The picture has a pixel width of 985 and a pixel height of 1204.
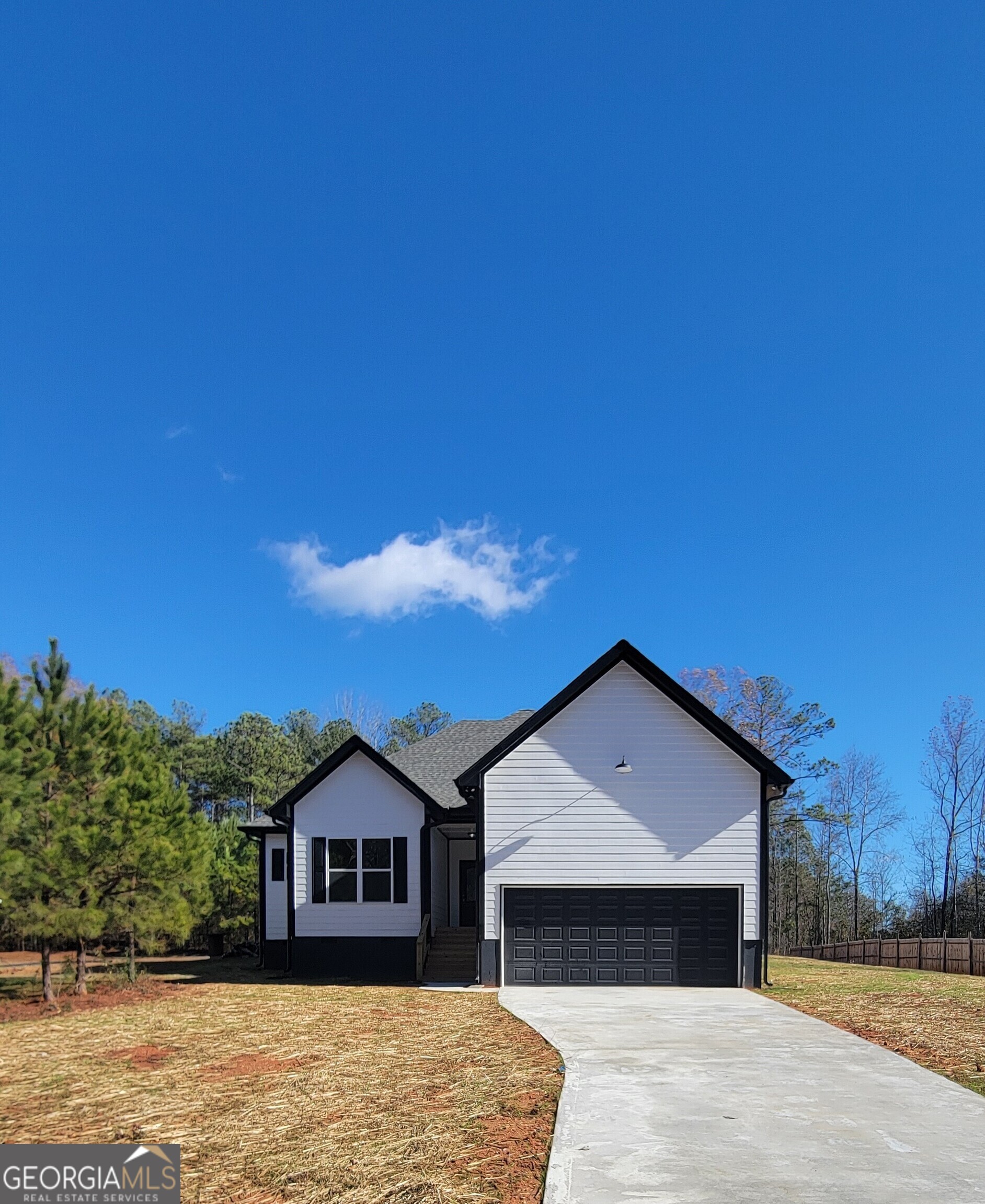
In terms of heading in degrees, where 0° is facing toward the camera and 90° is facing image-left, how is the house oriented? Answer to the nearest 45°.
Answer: approximately 0°

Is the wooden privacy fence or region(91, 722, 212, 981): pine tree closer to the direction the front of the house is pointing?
the pine tree

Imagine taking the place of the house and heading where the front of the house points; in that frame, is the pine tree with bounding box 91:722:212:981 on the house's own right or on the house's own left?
on the house's own right

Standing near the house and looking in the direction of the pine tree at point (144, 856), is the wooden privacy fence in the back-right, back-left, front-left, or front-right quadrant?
back-right
